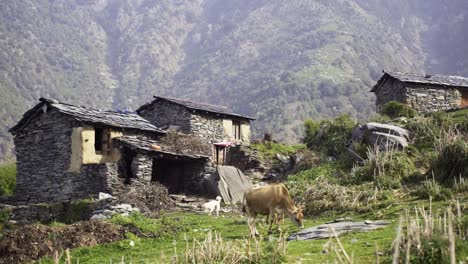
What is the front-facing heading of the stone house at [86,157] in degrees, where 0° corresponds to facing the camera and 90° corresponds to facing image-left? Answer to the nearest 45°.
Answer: approximately 315°

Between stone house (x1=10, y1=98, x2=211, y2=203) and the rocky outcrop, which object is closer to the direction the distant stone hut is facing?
the rocky outcrop

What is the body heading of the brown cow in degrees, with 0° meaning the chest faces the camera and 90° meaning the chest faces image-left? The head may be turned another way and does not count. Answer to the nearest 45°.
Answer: approximately 270°

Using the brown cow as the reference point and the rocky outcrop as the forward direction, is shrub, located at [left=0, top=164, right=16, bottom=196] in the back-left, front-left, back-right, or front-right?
back-left

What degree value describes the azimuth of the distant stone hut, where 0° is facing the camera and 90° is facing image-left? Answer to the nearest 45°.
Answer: approximately 315°

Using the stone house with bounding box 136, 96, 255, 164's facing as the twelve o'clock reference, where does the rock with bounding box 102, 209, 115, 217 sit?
The rock is roughly at 2 o'clock from the stone house.

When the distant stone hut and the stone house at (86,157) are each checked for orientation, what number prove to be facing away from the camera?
0

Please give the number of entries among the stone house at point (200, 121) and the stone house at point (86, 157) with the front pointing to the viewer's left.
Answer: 0

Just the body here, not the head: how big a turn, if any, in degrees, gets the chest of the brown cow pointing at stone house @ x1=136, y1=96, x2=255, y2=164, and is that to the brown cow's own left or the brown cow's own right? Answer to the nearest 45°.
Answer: approximately 90° to the brown cow's own left

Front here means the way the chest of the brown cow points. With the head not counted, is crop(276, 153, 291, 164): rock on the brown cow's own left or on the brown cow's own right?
on the brown cow's own left

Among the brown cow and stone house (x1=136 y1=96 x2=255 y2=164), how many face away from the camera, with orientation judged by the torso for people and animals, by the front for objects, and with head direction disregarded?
0

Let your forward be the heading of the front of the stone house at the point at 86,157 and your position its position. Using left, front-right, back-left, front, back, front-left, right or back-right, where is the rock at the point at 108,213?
front-right
